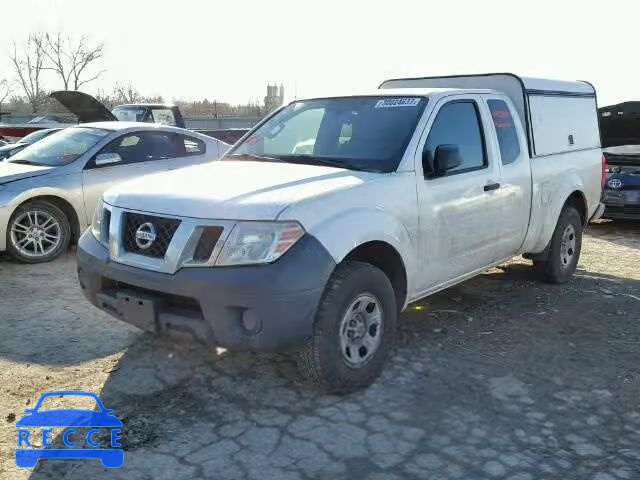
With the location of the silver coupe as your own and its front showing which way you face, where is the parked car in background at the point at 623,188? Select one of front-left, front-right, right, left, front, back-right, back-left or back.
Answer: back-left

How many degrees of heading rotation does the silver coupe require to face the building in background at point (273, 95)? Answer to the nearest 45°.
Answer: approximately 135° to its right

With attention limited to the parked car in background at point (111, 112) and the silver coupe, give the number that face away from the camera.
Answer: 0

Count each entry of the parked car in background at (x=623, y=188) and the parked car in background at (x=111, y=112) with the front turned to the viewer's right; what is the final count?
0

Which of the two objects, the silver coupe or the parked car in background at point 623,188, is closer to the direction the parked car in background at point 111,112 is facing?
the silver coupe

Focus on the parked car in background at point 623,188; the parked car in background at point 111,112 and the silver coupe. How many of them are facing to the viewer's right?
0

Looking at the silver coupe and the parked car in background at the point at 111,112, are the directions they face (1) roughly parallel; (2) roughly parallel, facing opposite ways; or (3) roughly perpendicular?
roughly parallel

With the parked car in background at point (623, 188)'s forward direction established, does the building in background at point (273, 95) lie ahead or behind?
behind

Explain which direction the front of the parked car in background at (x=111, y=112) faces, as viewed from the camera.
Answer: facing the viewer and to the left of the viewer

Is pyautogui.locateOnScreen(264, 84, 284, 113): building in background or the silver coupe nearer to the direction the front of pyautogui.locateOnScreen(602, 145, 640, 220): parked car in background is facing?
the silver coupe

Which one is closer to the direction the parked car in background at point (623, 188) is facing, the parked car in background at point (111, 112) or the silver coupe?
the silver coupe

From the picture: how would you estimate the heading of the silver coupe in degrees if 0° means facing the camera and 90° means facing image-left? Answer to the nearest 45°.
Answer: approximately 45°

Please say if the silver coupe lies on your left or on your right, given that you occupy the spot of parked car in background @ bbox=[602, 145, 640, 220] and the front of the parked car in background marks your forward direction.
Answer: on your right
